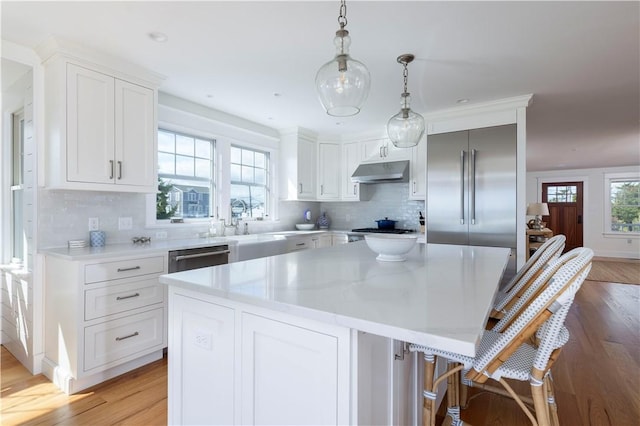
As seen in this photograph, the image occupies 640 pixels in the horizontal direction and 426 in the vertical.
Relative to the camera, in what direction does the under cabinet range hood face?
facing the viewer and to the left of the viewer

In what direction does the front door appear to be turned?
toward the camera

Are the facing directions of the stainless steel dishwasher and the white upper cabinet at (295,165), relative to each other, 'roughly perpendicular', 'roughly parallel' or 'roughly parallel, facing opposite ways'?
roughly parallel

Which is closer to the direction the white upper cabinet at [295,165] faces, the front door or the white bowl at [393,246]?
the white bowl

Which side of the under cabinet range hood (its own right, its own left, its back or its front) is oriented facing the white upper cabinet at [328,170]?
right

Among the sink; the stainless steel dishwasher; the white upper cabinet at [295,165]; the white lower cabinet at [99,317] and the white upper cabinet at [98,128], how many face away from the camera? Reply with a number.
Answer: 0

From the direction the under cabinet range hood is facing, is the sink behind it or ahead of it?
ahead

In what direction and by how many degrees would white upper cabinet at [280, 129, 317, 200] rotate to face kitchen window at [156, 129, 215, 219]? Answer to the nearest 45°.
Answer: approximately 90° to its right

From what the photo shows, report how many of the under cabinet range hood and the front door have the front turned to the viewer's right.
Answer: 0

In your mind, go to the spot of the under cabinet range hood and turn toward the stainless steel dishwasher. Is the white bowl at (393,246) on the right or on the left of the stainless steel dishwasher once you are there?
left

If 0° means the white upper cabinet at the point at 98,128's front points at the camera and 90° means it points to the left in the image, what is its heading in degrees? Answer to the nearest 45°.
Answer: approximately 315°

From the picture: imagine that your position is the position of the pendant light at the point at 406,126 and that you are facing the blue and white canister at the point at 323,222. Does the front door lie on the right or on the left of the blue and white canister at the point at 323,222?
right

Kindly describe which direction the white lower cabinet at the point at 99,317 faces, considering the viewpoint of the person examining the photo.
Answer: facing the viewer and to the right of the viewer

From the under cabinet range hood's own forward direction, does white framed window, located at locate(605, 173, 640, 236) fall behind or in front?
behind

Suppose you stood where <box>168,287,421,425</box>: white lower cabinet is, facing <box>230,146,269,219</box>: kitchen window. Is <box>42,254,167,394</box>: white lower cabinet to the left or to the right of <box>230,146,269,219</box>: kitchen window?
left

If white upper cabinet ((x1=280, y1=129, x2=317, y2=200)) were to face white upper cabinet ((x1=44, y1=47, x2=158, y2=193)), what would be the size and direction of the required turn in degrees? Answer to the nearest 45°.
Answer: approximately 90° to its right
